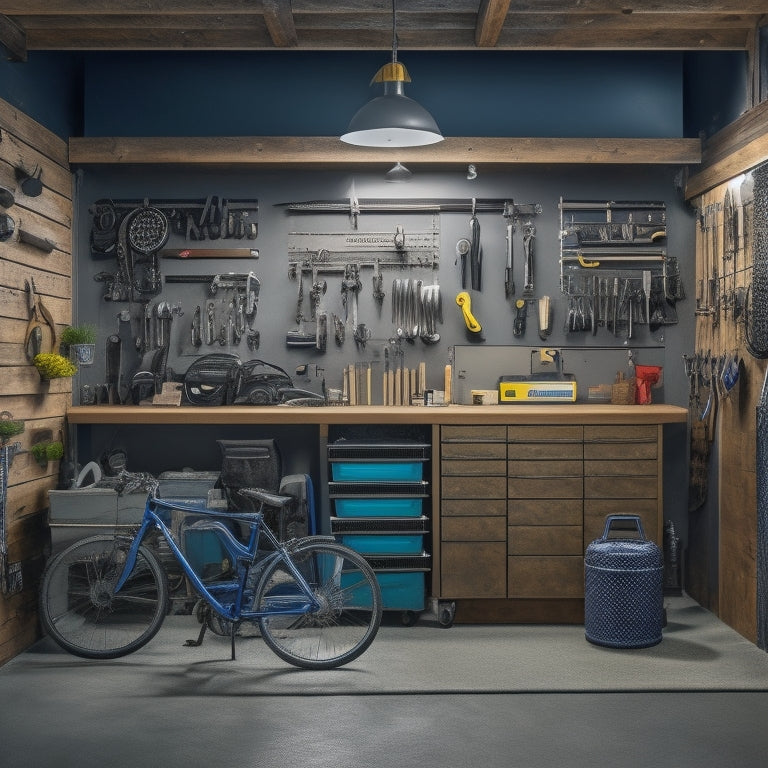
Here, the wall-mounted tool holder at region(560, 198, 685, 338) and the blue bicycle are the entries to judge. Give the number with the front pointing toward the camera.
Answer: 1

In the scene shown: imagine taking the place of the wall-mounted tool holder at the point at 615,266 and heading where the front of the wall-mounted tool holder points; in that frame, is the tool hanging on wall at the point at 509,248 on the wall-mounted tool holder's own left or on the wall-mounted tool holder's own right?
on the wall-mounted tool holder's own right

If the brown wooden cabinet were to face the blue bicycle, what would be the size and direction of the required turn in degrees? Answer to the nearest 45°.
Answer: approximately 45° to its right

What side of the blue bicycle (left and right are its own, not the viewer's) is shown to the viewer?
left

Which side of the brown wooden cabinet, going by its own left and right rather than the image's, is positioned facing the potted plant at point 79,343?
right

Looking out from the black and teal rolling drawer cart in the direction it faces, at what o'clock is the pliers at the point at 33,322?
The pliers is roughly at 3 o'clock from the black and teal rolling drawer cart.

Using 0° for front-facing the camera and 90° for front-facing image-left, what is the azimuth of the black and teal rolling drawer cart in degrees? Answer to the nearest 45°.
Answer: approximately 0°

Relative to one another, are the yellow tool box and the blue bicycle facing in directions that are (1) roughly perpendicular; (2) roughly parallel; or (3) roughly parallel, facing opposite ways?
roughly perpendicular

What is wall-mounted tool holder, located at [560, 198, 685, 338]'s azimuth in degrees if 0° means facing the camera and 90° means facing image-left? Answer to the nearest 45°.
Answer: approximately 0°
